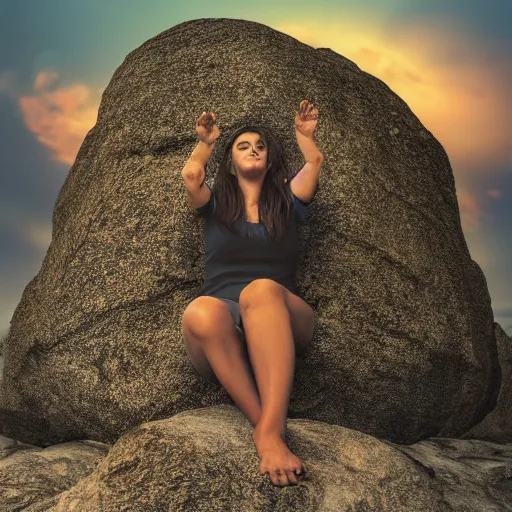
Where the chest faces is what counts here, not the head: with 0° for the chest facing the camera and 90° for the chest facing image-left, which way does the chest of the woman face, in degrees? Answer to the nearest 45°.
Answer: approximately 0°
